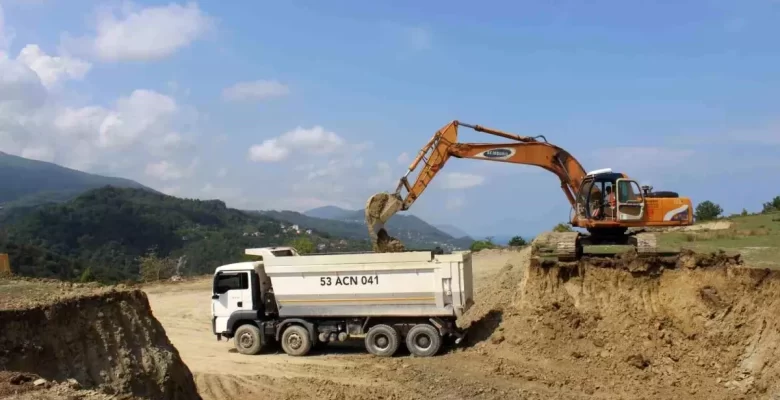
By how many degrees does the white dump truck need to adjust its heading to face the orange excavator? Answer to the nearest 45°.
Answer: approximately 180°

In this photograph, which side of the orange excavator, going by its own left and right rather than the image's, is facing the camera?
left

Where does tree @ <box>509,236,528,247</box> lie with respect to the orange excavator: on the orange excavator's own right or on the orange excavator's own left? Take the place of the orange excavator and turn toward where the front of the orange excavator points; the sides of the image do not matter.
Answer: on the orange excavator's own right

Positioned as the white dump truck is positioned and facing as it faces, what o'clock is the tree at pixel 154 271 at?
The tree is roughly at 2 o'clock from the white dump truck.

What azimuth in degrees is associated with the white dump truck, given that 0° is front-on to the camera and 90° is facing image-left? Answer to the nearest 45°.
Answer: approximately 90°

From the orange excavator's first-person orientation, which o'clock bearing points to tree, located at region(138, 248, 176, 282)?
The tree is roughly at 1 o'clock from the orange excavator.

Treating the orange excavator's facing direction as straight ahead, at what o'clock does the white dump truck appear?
The white dump truck is roughly at 11 o'clock from the orange excavator.

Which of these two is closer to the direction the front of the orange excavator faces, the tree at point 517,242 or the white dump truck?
the white dump truck

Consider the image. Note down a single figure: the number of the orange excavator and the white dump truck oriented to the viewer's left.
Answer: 2
